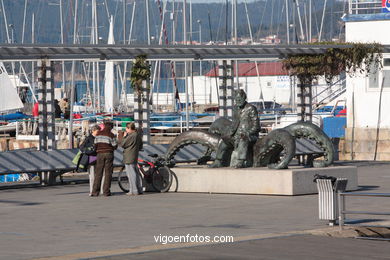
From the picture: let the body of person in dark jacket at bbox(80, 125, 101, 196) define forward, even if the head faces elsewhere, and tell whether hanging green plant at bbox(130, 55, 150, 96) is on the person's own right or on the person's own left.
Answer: on the person's own left

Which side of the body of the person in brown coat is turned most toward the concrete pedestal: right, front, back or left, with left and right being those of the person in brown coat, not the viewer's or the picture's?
back

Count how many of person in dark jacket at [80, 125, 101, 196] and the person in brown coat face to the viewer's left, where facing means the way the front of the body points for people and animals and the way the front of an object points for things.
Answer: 1

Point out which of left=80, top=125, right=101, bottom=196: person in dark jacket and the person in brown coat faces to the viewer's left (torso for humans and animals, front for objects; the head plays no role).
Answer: the person in brown coat

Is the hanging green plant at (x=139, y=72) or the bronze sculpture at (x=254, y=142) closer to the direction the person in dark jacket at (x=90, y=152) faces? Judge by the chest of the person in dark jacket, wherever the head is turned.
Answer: the bronze sculpture

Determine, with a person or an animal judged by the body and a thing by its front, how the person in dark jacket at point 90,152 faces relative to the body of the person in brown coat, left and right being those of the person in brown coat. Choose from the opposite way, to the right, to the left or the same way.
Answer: the opposite way

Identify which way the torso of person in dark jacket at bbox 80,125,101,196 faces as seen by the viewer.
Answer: to the viewer's right

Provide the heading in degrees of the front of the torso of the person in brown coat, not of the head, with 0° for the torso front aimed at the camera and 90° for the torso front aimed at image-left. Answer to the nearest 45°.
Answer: approximately 90°
